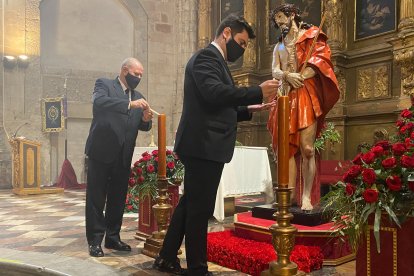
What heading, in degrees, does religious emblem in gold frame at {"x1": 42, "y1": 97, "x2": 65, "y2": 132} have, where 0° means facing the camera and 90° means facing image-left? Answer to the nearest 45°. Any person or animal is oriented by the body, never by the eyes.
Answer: approximately 0°

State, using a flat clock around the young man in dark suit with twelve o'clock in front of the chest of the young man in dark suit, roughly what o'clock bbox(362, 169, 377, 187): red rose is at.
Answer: The red rose is roughly at 1 o'clock from the young man in dark suit.

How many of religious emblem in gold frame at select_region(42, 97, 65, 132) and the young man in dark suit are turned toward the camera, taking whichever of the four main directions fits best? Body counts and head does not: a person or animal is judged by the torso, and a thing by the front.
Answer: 1

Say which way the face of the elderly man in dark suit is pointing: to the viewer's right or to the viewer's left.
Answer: to the viewer's right

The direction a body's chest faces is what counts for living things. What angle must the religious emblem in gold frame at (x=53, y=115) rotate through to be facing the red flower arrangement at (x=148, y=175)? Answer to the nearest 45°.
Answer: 0° — it already faces it

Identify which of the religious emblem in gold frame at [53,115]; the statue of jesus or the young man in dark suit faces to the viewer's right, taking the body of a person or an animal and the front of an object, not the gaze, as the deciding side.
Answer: the young man in dark suit

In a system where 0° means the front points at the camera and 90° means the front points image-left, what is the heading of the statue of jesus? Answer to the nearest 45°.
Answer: approximately 45°

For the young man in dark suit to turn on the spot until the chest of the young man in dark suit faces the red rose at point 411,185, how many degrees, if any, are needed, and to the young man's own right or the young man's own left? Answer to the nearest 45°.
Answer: approximately 45° to the young man's own right

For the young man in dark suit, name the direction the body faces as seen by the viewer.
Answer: to the viewer's right

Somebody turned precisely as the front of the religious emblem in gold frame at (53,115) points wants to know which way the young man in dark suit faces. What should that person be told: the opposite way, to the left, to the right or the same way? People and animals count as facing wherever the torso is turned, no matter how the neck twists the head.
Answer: to the left

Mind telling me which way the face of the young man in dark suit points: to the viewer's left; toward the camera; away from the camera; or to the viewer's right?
to the viewer's right

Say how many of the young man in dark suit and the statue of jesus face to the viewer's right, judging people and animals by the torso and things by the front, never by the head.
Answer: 1
